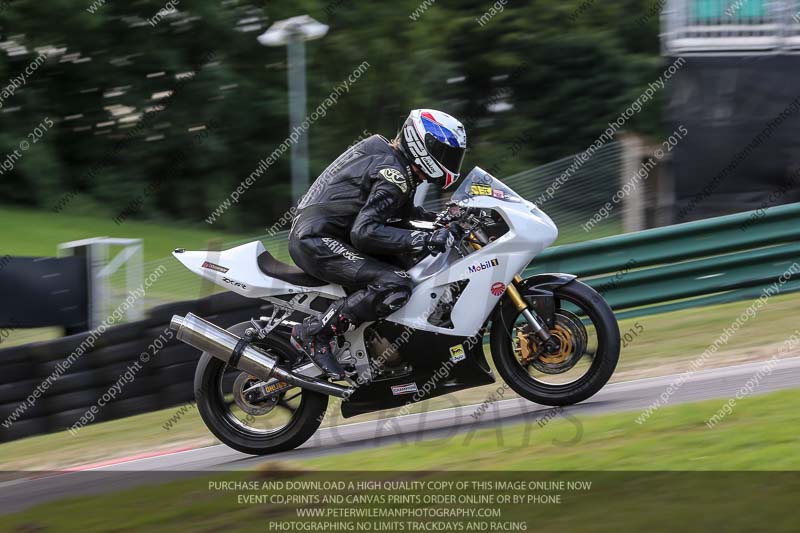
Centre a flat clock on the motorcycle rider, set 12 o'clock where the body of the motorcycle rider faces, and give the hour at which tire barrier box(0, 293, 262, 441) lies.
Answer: The tire barrier is roughly at 7 o'clock from the motorcycle rider.

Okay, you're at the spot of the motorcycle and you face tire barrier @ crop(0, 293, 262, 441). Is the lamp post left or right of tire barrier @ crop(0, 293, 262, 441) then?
right

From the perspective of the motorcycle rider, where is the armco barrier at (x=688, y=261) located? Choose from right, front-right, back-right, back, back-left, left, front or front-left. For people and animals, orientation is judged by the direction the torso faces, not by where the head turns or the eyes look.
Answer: front-left

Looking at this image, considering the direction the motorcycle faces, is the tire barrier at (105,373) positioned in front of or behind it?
behind

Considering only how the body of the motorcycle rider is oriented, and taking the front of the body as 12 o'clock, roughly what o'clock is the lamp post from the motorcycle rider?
The lamp post is roughly at 9 o'clock from the motorcycle rider.

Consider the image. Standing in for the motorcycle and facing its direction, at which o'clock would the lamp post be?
The lamp post is roughly at 9 o'clock from the motorcycle.

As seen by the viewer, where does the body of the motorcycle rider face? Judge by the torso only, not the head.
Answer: to the viewer's right

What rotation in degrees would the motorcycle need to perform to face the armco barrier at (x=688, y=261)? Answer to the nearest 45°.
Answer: approximately 45° to its left

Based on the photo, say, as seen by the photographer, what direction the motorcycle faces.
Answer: facing to the right of the viewer
